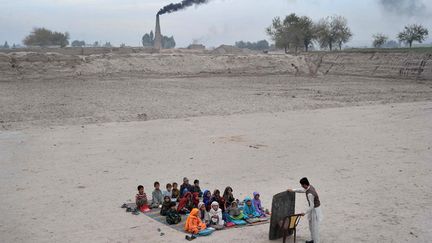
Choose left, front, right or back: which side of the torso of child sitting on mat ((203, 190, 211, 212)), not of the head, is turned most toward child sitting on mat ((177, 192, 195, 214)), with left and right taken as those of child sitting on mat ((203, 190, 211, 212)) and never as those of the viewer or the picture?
back

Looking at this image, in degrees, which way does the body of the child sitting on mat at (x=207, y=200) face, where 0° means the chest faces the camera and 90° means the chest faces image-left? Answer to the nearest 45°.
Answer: approximately 315°

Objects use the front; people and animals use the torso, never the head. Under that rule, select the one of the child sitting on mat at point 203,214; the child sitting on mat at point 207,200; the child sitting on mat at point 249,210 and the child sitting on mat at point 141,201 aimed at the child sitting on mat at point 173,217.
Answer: the child sitting on mat at point 141,201

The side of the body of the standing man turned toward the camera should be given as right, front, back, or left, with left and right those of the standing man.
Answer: left

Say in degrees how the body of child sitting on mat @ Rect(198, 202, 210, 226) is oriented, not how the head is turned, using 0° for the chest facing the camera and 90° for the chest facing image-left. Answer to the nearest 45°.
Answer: approximately 315°

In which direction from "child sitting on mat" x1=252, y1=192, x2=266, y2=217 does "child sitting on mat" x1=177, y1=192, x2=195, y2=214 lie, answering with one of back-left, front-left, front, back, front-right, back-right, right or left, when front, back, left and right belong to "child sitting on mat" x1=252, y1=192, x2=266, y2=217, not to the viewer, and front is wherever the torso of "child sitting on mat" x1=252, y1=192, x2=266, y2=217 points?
back-right

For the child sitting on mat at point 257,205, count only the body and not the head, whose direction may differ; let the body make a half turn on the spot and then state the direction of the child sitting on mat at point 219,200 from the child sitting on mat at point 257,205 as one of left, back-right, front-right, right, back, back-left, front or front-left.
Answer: front-left

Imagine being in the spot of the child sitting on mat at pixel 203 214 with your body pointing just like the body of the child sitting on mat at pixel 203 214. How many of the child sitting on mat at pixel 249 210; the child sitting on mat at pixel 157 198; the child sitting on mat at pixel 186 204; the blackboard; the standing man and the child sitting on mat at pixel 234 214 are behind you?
2
